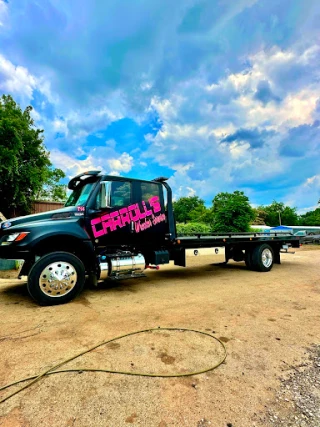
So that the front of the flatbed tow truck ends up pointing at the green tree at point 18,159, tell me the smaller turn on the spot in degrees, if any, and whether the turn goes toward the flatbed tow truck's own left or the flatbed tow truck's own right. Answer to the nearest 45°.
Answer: approximately 90° to the flatbed tow truck's own right

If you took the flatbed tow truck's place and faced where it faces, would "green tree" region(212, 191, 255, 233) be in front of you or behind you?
behind

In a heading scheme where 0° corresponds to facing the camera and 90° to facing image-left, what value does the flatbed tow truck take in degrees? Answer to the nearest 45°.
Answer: approximately 45°
